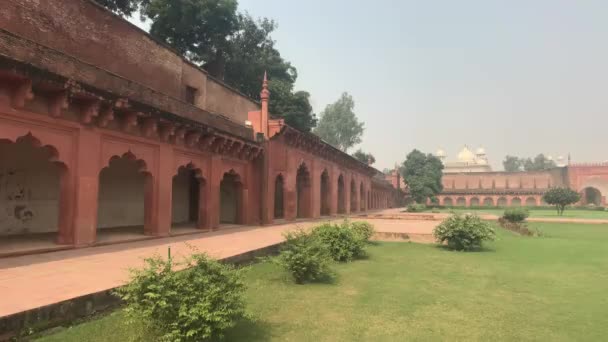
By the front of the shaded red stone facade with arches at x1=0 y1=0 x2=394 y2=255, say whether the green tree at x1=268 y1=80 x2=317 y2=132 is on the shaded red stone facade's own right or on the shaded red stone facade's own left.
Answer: on the shaded red stone facade's own left

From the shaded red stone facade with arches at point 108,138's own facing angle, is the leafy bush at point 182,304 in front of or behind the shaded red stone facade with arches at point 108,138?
in front

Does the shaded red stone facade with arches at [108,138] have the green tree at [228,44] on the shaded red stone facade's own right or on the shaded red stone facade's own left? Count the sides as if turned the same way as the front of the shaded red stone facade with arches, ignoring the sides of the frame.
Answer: on the shaded red stone facade's own left

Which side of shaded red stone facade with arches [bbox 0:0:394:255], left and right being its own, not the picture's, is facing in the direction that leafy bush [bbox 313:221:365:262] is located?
front

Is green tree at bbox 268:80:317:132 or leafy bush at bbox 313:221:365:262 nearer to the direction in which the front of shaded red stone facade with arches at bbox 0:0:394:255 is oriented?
the leafy bush

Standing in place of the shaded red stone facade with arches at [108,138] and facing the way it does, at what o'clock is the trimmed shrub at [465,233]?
The trimmed shrub is roughly at 11 o'clock from the shaded red stone facade with arches.

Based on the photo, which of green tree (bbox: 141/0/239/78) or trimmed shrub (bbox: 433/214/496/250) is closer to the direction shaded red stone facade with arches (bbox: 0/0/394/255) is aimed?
the trimmed shrub

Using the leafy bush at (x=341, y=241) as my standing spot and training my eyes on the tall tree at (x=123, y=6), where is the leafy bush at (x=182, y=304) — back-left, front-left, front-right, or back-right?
back-left

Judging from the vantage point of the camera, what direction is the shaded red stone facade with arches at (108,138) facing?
facing the viewer and to the right of the viewer

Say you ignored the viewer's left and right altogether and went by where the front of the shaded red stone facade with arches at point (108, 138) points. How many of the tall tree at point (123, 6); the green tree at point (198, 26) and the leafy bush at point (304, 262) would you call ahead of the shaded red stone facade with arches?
1

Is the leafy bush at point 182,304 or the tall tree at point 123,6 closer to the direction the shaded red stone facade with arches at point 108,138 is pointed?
the leafy bush

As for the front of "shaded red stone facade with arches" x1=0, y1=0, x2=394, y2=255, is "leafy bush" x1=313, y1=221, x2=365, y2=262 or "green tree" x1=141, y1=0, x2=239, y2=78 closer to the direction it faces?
the leafy bush

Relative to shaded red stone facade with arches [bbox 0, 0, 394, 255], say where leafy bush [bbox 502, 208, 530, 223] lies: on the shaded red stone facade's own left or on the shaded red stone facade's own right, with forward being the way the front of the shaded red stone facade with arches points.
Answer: on the shaded red stone facade's own left

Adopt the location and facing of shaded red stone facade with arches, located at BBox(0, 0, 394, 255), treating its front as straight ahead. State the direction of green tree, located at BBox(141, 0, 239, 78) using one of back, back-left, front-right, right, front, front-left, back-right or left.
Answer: back-left

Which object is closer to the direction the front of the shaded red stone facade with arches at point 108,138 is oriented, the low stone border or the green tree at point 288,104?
the low stone border
